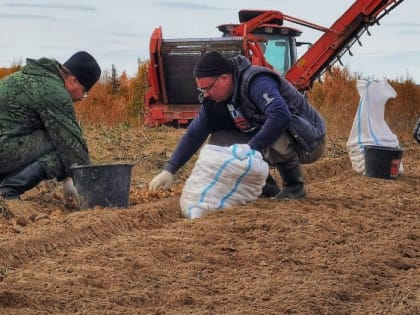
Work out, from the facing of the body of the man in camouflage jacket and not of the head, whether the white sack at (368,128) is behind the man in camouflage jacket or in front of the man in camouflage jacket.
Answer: in front

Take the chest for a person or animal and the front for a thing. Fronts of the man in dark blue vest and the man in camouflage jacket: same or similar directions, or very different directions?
very different directions

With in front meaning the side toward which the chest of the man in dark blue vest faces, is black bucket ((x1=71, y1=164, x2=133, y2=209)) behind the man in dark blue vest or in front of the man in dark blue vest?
in front

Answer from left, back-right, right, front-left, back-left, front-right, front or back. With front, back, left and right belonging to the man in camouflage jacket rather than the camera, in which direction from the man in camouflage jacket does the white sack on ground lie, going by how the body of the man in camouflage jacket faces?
front-right

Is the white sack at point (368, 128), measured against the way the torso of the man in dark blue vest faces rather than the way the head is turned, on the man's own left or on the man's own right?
on the man's own right

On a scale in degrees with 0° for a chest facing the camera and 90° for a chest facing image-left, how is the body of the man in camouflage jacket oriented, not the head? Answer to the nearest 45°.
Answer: approximately 270°

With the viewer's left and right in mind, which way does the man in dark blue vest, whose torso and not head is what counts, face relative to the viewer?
facing to the left of the viewer

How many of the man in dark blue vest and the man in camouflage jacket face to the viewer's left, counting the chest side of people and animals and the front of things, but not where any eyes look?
1

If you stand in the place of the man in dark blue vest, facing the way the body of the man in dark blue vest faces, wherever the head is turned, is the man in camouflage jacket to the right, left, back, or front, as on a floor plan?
front

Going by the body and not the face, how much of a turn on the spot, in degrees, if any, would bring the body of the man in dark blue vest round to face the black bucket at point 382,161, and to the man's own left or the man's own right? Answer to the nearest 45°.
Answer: approximately 135° to the man's own right

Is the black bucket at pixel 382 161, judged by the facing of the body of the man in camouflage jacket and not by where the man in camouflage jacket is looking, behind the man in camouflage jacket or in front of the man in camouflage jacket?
in front
